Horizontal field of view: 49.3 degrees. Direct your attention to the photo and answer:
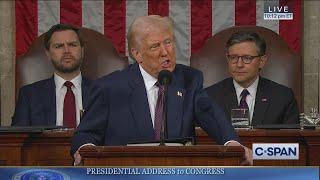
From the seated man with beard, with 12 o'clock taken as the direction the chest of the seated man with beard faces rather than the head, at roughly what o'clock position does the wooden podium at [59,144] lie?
The wooden podium is roughly at 12 o'clock from the seated man with beard.

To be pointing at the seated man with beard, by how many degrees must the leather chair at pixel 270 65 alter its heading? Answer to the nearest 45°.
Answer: approximately 90° to its right

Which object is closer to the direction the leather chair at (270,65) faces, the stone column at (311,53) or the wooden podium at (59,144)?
the wooden podium

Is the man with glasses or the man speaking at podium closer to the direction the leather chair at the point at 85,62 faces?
the man speaking at podium

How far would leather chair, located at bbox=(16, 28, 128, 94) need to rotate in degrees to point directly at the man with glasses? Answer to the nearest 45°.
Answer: approximately 45° to its left
